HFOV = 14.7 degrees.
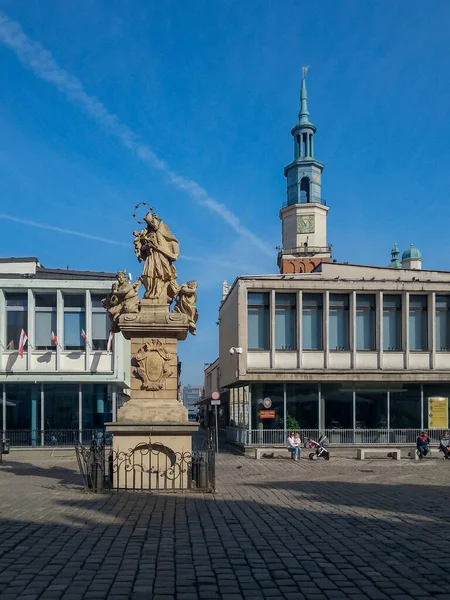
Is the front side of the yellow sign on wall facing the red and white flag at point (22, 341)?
no

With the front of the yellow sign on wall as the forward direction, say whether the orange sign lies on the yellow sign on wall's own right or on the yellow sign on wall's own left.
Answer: on the yellow sign on wall's own right

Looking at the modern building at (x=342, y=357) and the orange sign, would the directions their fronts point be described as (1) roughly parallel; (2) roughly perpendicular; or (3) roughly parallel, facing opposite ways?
roughly parallel

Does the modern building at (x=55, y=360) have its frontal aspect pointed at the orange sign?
no

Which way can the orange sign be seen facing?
toward the camera

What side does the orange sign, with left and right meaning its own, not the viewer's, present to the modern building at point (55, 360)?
right

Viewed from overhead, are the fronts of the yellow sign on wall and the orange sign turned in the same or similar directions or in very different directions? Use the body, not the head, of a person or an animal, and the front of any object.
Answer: same or similar directions

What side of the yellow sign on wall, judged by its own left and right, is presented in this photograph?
front

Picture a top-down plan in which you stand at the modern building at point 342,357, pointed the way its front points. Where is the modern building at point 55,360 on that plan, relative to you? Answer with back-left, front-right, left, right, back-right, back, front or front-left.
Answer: right

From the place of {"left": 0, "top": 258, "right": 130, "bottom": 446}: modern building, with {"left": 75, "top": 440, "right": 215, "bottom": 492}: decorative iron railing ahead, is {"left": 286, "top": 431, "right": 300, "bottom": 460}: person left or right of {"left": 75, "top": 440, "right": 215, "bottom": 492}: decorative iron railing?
left

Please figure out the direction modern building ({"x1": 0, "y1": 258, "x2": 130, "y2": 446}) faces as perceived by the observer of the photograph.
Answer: facing the viewer

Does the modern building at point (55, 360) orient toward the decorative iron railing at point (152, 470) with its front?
yes
